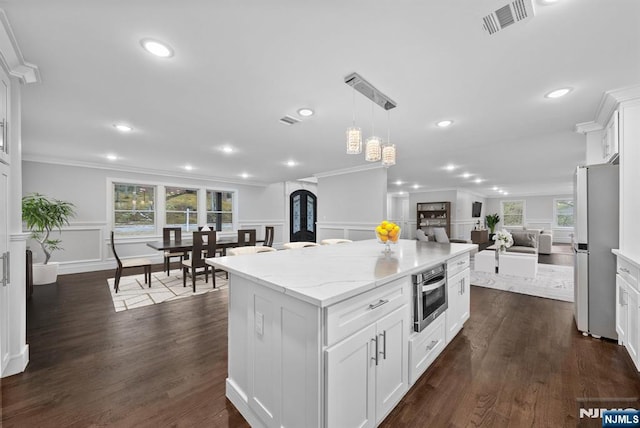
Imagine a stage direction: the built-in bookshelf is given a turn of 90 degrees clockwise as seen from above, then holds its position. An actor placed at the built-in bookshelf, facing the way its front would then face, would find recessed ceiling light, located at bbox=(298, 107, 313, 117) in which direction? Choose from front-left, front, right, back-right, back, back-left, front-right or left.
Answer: left

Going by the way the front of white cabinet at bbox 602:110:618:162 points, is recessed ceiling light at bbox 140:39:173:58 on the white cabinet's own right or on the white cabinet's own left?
on the white cabinet's own left

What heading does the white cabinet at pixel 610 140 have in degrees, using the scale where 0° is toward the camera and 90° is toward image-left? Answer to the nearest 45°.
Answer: approximately 90°

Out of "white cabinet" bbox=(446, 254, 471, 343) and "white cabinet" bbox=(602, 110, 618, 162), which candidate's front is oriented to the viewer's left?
"white cabinet" bbox=(602, 110, 618, 162)

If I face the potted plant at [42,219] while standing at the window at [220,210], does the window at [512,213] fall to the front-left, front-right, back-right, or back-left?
back-left

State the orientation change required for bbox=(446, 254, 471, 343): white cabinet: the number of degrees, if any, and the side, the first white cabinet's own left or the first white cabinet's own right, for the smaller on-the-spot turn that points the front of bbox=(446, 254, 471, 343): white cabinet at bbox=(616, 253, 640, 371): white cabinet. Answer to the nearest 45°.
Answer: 0° — it already faces it

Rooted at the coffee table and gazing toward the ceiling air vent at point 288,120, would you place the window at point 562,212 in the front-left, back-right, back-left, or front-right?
back-right

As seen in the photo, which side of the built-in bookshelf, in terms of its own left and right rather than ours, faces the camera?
front

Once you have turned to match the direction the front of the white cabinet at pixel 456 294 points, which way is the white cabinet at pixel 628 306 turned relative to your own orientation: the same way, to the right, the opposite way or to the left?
the opposite way

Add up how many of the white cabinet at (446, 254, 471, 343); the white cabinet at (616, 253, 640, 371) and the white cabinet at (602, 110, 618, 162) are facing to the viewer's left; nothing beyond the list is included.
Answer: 2

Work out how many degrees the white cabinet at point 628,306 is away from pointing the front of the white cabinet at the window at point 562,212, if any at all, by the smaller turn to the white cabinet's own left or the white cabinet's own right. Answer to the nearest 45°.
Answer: approximately 90° to the white cabinet's own right

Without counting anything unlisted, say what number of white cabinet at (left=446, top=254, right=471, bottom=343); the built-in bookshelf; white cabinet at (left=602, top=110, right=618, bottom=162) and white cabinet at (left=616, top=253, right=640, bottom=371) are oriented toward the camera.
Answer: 1

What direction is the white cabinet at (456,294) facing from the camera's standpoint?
to the viewer's right

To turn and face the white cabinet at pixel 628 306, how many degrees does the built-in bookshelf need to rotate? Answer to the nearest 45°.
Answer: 0° — it already faces it

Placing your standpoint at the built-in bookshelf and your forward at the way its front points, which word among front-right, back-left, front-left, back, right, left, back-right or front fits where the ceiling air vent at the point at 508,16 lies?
front

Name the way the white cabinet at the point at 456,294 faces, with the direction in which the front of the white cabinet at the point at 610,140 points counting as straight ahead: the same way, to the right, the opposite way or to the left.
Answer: the opposite way

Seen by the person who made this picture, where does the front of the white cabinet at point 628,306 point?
facing to the left of the viewer
